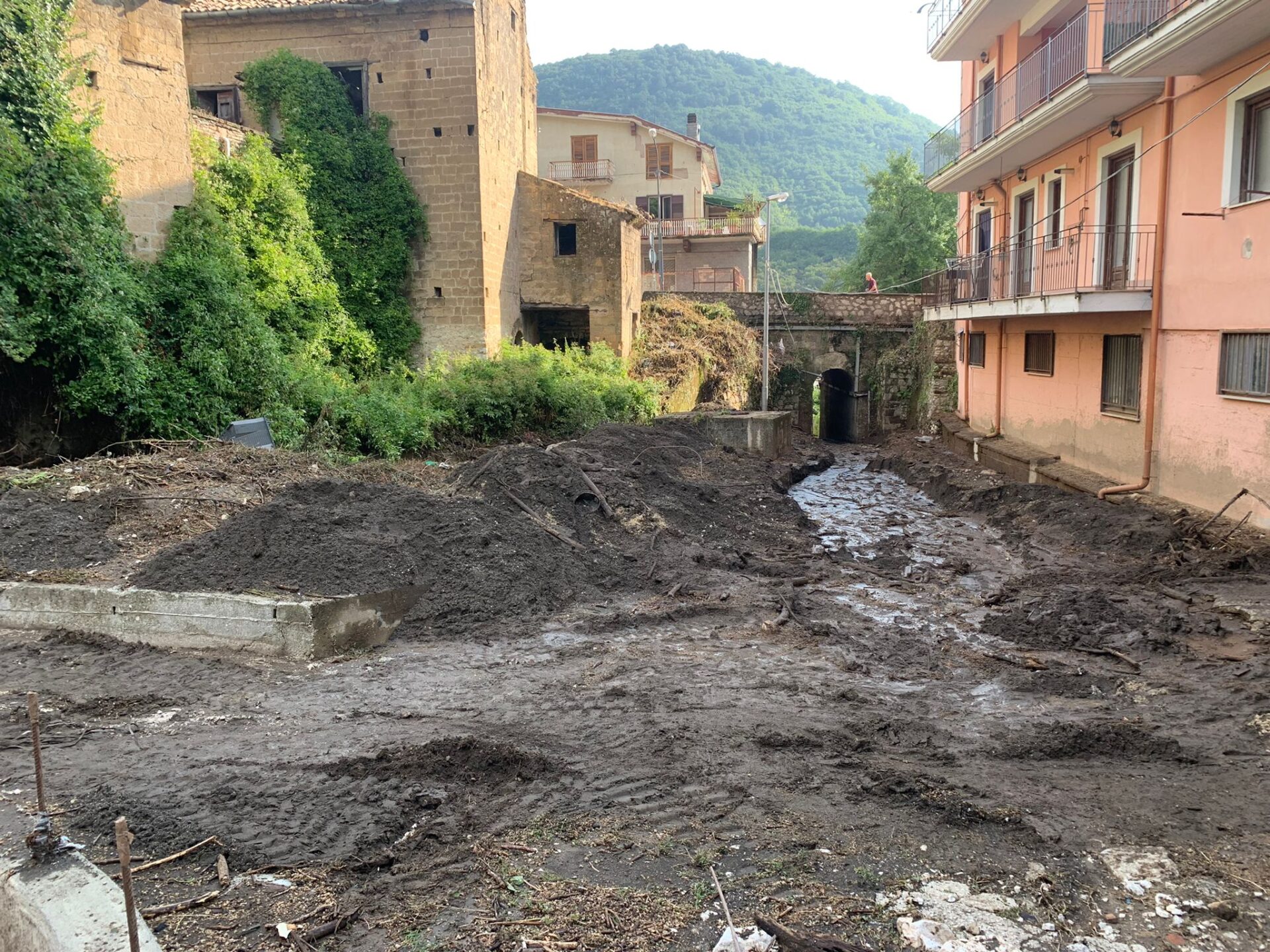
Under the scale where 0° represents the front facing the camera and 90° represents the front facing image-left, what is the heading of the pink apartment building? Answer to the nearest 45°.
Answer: approximately 45°

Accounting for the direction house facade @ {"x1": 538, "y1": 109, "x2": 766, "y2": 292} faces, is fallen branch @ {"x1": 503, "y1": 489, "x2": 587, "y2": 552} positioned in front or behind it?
in front

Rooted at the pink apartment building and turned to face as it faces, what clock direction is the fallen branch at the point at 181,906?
The fallen branch is roughly at 11 o'clock from the pink apartment building.

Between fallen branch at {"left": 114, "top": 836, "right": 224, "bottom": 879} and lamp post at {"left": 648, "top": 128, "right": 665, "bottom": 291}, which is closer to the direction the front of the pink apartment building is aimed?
the fallen branch

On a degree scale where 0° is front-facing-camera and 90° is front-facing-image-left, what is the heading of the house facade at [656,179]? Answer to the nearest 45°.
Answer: approximately 0°

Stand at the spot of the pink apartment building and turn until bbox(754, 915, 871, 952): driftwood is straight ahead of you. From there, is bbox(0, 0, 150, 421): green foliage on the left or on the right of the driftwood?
right

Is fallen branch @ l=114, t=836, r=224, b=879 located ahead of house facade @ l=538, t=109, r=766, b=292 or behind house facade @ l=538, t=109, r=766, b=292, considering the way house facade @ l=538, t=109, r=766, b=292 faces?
ahead

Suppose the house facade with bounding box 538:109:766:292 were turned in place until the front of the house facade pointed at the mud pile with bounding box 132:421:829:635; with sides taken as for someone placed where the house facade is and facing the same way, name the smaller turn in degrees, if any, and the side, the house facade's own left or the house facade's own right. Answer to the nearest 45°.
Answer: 0° — it already faces it

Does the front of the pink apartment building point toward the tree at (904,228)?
no

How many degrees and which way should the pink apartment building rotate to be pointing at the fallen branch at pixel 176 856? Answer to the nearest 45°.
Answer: approximately 45° to its left

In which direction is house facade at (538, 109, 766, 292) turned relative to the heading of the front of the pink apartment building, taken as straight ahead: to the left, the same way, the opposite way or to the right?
to the left

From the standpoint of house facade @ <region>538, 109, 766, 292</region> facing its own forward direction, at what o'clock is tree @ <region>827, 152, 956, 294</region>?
The tree is roughly at 9 o'clock from the house facade.

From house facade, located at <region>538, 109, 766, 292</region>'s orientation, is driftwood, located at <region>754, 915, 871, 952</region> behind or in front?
in front

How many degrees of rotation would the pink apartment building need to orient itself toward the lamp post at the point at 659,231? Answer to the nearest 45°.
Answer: approximately 90° to its right

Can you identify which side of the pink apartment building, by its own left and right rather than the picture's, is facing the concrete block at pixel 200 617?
front

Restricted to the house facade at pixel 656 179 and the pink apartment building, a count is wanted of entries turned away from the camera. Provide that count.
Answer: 0

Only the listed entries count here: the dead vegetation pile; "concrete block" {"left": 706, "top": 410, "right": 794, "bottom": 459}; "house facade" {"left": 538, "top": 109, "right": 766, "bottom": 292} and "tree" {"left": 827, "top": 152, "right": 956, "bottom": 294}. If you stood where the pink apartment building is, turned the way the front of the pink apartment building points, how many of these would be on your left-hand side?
0
